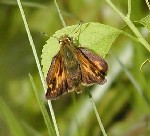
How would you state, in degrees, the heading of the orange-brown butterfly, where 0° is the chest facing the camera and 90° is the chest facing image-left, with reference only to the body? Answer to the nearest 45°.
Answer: approximately 180°
